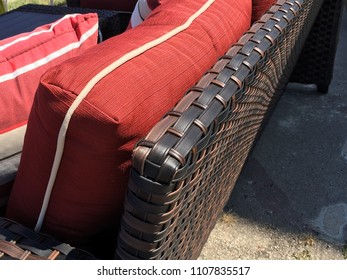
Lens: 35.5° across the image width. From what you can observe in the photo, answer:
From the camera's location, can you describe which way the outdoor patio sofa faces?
facing away from the viewer and to the left of the viewer

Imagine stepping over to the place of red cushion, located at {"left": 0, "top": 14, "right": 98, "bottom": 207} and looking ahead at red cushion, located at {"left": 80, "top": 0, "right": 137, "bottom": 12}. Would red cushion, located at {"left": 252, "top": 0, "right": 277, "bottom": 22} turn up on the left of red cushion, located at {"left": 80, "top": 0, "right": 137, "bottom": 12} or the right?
right

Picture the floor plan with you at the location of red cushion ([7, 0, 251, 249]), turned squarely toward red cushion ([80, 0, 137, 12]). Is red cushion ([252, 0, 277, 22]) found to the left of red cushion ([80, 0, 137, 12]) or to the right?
right
